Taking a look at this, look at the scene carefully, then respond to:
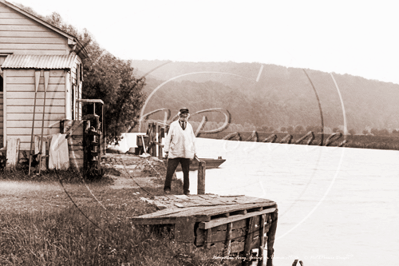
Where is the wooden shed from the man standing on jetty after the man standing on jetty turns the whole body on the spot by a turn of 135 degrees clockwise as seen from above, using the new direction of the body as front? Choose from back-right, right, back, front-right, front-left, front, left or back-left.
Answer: front

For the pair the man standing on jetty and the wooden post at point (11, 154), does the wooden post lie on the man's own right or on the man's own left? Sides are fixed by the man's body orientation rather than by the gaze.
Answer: on the man's own right

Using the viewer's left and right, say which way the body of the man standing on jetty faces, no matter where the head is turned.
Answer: facing the viewer
